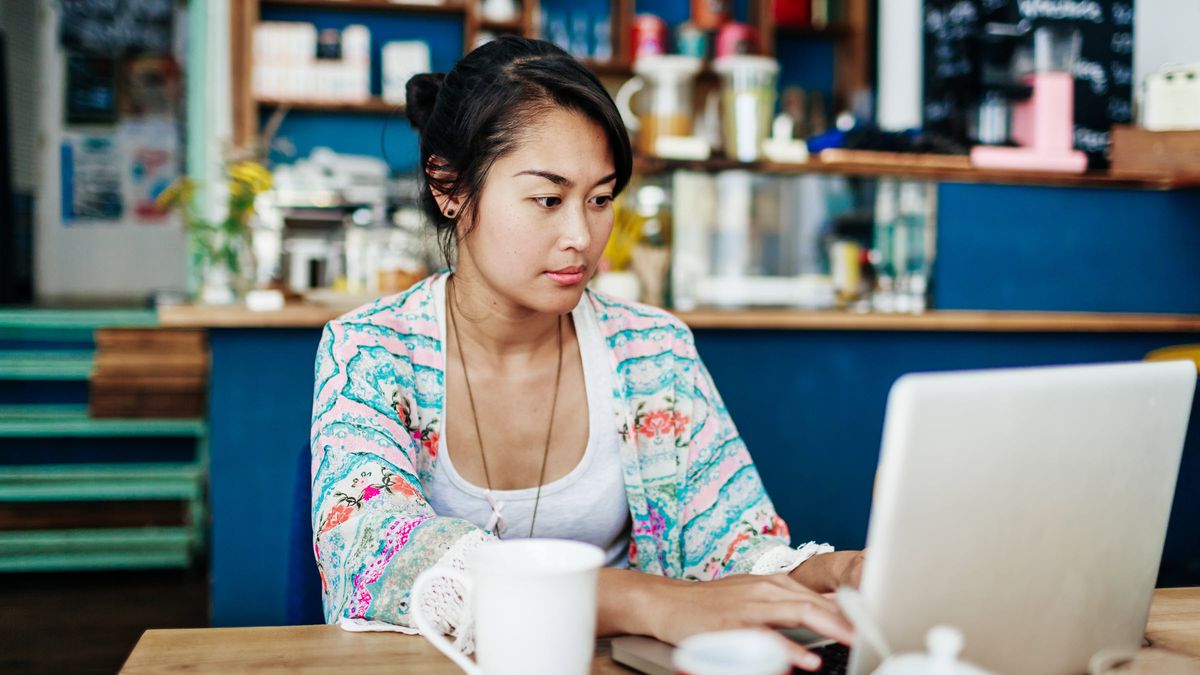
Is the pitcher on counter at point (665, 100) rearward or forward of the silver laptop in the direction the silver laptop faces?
forward

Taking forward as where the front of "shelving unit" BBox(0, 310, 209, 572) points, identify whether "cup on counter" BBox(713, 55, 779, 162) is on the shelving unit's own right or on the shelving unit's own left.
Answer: on the shelving unit's own left

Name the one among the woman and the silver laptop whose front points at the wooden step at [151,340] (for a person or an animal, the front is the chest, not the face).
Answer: the silver laptop

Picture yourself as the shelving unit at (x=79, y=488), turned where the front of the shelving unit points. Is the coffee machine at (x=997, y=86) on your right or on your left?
on your left

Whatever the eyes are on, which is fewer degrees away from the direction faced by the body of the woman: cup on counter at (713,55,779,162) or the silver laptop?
the silver laptop

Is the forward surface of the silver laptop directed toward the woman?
yes

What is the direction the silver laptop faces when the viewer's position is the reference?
facing away from the viewer and to the left of the viewer

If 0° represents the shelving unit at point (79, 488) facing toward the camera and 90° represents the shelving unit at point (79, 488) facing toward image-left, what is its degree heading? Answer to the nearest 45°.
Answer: approximately 0°

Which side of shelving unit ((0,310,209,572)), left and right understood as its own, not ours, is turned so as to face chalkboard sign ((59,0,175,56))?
back
